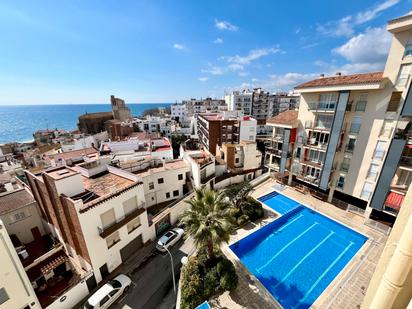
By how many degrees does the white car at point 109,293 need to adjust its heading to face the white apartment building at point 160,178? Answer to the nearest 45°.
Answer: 0° — it already faces it

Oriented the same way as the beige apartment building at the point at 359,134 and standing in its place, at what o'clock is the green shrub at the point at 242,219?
The green shrub is roughly at 12 o'clock from the beige apartment building.

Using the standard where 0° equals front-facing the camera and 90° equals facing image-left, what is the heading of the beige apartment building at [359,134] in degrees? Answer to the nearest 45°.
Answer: approximately 45°

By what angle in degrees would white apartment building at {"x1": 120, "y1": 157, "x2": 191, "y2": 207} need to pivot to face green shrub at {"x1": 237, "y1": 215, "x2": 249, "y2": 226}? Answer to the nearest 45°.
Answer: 0° — it already faces it

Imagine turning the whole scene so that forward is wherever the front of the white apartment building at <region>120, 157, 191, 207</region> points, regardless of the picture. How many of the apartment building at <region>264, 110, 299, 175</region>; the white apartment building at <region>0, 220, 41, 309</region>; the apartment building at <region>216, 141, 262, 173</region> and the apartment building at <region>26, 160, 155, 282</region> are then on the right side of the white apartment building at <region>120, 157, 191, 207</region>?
2

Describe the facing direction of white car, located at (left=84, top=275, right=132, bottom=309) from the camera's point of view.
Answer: facing away from the viewer and to the right of the viewer

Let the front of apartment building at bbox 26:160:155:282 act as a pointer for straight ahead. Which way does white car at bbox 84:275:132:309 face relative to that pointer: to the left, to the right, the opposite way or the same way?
to the left

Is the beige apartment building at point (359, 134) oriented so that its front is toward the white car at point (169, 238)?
yes
